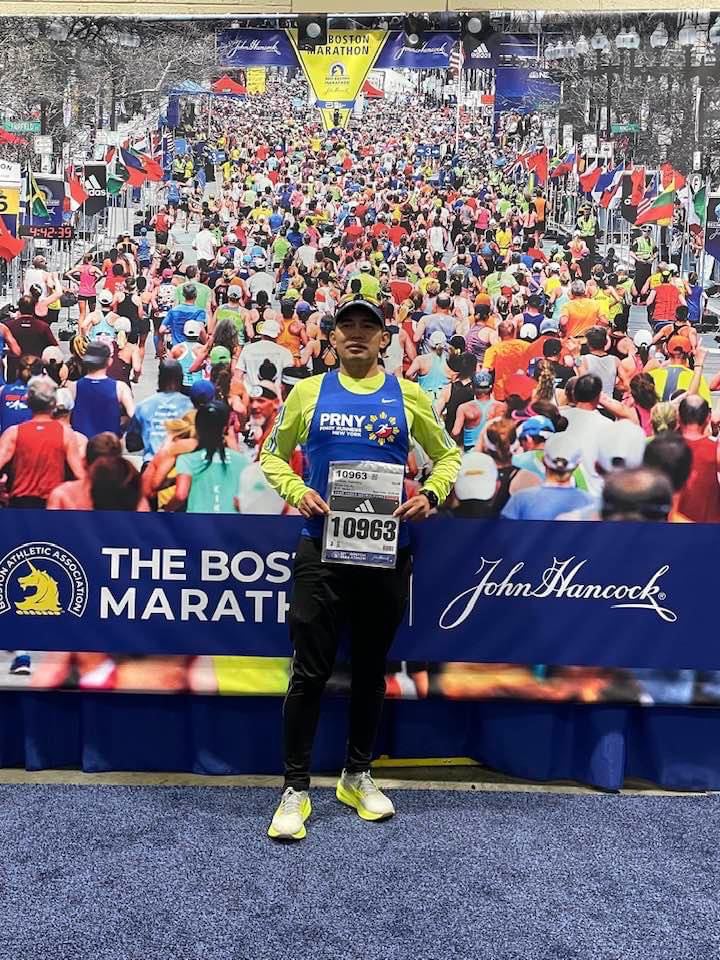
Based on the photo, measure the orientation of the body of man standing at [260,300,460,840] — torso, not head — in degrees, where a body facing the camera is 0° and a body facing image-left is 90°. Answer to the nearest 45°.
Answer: approximately 0°
